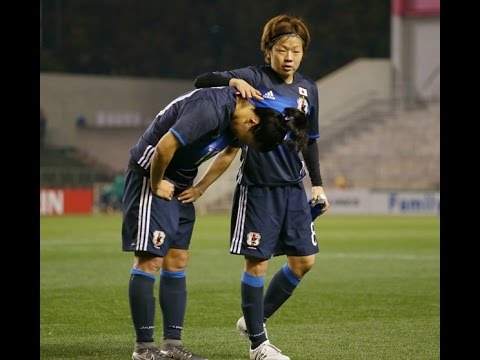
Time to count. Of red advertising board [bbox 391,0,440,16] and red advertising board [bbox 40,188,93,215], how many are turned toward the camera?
2

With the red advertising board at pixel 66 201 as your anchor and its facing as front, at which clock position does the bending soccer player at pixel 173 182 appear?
The bending soccer player is roughly at 12 o'clock from the red advertising board.

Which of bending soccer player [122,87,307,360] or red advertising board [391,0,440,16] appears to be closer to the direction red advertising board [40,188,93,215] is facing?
the bending soccer player

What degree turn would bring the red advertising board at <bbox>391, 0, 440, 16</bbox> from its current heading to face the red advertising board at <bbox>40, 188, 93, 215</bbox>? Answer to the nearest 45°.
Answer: approximately 45° to its right

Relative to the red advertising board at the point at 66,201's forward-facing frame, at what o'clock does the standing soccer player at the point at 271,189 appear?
The standing soccer player is roughly at 12 o'clock from the red advertising board.

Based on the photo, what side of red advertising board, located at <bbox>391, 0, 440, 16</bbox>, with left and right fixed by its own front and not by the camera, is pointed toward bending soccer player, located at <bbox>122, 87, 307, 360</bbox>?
front

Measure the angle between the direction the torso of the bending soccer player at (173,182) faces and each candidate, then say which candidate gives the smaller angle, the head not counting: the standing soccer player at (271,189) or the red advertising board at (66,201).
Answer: the standing soccer player

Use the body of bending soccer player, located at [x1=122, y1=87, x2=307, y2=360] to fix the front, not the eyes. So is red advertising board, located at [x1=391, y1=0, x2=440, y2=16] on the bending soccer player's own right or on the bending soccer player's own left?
on the bending soccer player's own left

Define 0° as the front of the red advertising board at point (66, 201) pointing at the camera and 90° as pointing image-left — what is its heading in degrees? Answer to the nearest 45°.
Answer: approximately 0°

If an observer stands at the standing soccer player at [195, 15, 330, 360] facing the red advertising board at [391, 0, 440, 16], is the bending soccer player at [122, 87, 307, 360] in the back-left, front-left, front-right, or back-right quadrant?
back-left
